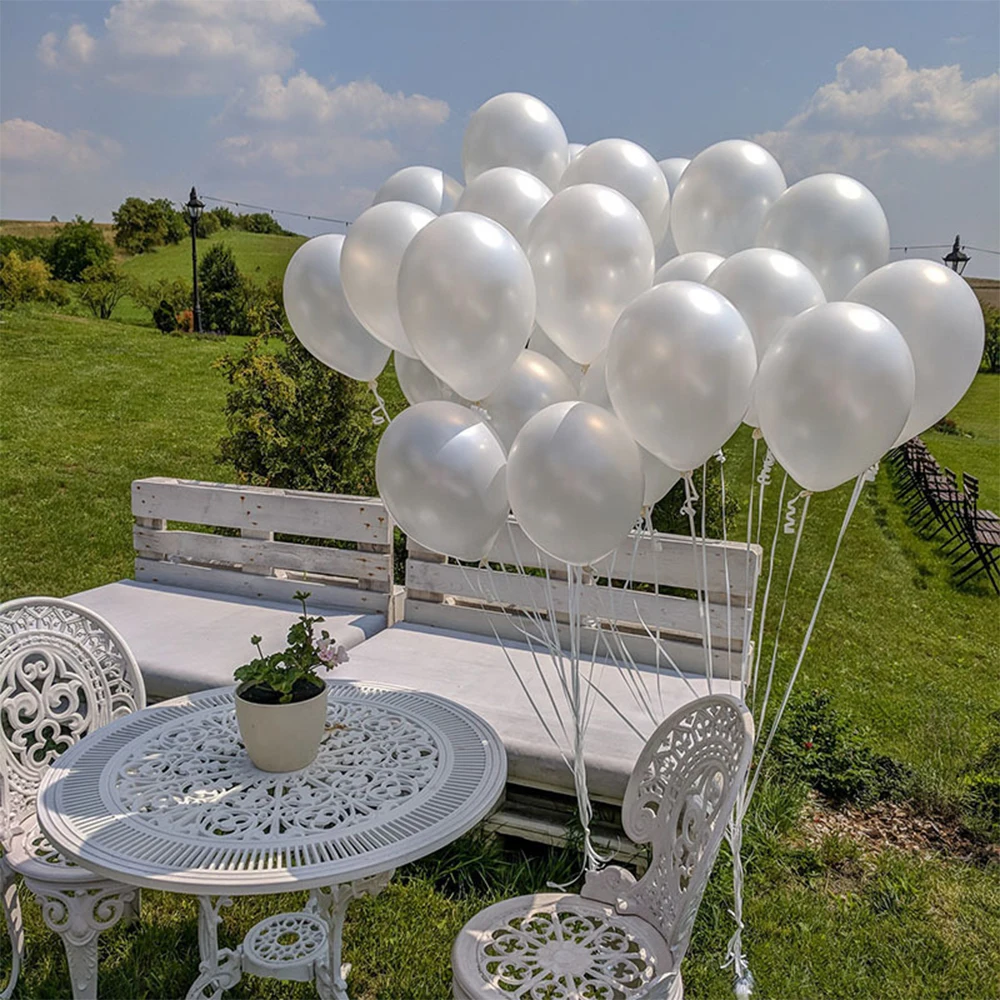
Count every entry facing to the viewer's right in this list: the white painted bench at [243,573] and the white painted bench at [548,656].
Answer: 0

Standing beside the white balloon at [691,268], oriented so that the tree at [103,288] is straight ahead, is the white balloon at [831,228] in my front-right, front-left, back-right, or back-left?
back-right

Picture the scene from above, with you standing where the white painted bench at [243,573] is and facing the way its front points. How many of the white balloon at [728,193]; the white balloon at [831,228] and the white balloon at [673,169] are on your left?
3

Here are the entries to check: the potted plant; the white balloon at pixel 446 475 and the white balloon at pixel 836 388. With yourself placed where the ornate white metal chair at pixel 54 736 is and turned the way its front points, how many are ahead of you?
3

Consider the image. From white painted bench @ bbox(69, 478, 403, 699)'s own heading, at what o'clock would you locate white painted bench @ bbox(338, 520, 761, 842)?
white painted bench @ bbox(338, 520, 761, 842) is roughly at 9 o'clock from white painted bench @ bbox(69, 478, 403, 699).

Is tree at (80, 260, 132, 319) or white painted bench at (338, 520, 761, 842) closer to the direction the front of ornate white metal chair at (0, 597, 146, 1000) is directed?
the white painted bench

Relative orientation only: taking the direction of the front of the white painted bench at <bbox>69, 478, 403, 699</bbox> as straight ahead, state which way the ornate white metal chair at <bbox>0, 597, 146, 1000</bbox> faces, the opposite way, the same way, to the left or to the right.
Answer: to the left

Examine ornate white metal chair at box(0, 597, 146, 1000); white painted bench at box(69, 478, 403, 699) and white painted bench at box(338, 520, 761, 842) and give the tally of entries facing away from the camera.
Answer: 0

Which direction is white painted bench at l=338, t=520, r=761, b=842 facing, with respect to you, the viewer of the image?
facing the viewer and to the left of the viewer

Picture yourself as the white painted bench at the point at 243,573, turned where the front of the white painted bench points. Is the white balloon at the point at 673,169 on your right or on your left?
on your left

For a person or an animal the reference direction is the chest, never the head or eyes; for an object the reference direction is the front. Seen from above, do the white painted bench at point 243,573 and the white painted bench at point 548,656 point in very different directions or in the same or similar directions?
same or similar directions

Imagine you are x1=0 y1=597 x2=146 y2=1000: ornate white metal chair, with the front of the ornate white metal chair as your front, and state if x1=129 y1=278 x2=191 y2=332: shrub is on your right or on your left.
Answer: on your left

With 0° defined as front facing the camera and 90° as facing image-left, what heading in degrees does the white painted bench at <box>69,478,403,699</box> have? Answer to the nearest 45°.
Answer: approximately 45°

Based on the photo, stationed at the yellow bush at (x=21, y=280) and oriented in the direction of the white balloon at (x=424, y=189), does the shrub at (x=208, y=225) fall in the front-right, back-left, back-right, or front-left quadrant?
back-left

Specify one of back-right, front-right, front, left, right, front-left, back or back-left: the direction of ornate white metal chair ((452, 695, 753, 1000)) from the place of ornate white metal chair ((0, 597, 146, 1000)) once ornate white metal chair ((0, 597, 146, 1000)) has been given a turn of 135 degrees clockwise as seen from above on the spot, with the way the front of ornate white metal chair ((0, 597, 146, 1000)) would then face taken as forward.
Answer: back-left

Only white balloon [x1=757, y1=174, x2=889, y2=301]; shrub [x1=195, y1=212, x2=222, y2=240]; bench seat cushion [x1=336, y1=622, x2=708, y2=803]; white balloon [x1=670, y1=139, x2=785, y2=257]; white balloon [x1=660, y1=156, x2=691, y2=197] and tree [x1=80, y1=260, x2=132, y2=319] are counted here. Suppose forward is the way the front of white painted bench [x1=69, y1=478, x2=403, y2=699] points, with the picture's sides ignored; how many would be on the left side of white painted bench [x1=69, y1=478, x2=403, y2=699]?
4
